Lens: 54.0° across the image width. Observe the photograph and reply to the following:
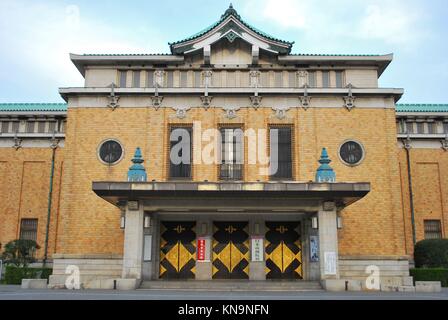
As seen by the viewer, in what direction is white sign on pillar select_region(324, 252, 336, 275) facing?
toward the camera

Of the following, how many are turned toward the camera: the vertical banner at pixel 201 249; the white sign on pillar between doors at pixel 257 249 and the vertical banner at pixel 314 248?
3

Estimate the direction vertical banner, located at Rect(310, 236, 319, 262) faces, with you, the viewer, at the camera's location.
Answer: facing the viewer

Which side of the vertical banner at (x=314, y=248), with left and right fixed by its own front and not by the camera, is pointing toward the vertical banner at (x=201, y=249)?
right

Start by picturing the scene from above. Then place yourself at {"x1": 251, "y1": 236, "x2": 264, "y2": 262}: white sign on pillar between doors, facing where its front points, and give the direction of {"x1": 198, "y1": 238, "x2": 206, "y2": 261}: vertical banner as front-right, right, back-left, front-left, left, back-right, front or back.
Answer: right

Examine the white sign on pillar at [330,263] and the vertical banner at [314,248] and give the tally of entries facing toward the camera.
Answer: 2

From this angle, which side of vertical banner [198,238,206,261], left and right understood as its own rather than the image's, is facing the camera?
front

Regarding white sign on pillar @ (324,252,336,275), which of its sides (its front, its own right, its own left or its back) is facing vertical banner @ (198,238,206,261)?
right

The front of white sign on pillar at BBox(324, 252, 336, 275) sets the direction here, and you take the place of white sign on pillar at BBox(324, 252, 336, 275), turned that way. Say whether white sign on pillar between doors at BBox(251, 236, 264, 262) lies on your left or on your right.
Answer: on your right
